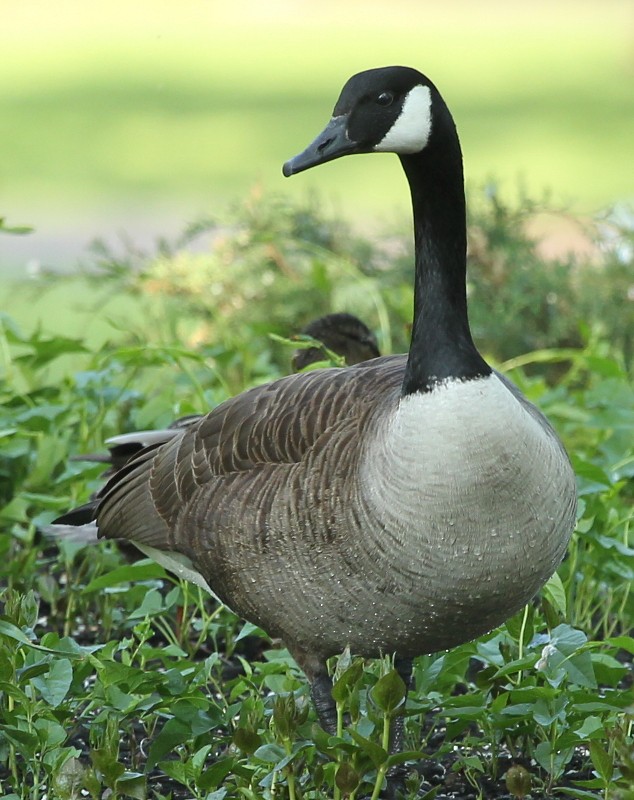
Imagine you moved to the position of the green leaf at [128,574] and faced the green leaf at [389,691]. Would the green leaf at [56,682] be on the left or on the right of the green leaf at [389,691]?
right

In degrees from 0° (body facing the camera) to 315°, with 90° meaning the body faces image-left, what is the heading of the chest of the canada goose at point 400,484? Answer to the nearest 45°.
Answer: approximately 315°

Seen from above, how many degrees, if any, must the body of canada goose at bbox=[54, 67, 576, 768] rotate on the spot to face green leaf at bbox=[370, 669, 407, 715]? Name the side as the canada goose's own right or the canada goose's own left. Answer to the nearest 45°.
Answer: approximately 45° to the canada goose's own right

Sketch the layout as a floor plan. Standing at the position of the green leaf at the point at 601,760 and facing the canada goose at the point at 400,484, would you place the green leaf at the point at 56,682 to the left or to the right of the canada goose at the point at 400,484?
left

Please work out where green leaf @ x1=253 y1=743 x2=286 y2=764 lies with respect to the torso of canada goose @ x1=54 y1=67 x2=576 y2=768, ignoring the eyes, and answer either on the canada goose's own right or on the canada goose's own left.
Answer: on the canada goose's own right

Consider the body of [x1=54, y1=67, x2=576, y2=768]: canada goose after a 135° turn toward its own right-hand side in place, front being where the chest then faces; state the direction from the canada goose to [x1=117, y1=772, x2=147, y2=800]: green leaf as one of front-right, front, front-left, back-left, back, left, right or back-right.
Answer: front-left
